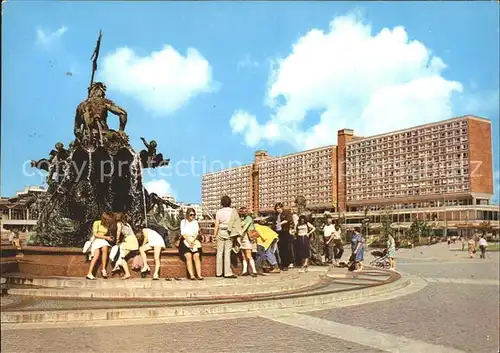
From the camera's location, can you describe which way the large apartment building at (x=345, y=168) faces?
facing the viewer and to the left of the viewer

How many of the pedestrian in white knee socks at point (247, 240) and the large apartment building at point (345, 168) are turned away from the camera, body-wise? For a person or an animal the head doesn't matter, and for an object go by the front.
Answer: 1

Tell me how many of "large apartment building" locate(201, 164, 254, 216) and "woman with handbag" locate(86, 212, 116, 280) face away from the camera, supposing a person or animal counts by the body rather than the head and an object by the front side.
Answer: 0

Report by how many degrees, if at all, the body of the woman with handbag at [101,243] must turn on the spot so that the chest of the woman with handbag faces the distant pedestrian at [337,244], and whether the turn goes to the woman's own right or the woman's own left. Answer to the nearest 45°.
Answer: approximately 90° to the woman's own left

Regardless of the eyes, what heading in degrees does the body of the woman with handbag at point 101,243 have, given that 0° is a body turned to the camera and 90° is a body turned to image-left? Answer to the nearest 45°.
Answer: approximately 315°

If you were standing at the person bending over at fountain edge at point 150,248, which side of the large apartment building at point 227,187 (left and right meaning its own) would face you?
front

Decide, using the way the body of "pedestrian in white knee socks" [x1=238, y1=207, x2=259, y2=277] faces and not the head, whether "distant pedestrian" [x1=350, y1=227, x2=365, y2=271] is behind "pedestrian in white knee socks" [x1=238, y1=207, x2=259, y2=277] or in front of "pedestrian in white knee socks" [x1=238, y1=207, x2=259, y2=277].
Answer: behind

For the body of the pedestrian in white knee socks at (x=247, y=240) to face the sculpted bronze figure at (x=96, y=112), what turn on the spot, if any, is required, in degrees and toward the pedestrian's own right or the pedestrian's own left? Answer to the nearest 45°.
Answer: approximately 90° to the pedestrian's own right

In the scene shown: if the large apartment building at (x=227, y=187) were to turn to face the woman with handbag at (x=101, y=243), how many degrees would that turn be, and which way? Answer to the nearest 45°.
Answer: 0° — it already faces them
